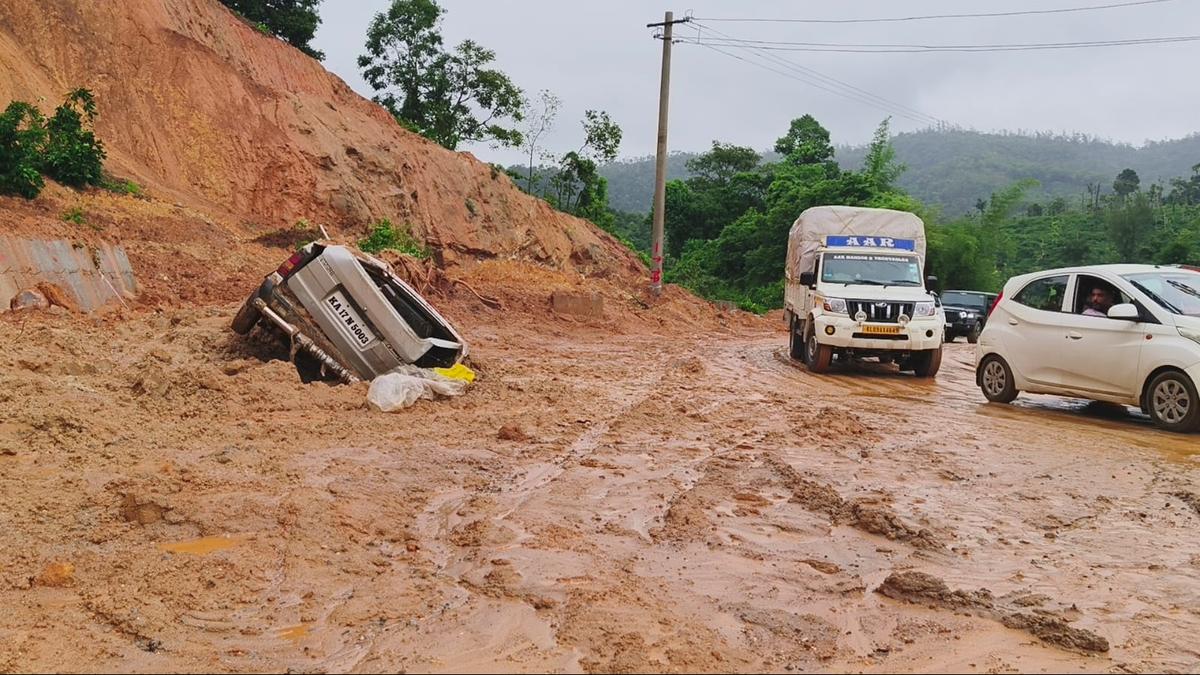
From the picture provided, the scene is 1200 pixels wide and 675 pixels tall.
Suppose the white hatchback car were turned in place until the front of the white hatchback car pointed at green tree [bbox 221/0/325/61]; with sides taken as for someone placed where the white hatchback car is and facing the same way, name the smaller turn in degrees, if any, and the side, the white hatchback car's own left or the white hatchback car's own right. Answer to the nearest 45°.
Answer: approximately 180°

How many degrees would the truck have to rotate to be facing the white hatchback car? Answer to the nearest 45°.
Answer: approximately 45° to its left

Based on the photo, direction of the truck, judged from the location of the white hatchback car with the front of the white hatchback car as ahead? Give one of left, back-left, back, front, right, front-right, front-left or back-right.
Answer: back

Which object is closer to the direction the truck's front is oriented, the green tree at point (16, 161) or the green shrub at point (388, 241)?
the green tree

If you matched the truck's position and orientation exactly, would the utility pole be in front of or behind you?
behind

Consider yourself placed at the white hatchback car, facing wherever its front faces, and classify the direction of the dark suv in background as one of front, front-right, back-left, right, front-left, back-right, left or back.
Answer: back-left

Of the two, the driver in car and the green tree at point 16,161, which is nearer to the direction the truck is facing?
the driver in car

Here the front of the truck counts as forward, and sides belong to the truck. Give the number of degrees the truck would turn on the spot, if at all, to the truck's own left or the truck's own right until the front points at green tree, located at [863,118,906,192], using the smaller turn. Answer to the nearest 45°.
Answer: approximately 180°

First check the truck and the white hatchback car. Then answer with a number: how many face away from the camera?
0

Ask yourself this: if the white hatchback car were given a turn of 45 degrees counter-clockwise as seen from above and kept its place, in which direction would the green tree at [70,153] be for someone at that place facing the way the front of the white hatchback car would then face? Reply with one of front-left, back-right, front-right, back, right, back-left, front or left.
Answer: back
